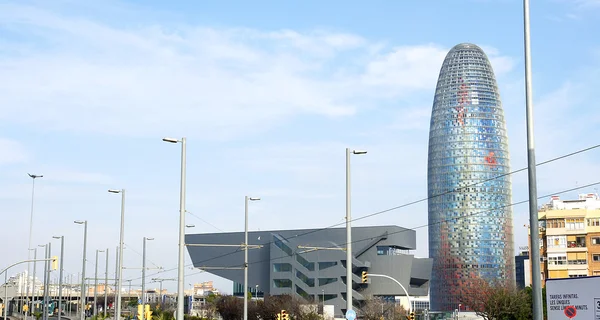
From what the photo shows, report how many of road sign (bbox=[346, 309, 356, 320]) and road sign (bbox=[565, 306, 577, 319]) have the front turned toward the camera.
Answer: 2

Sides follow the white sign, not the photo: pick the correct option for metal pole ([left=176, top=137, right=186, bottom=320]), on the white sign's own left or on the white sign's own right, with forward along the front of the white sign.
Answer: on the white sign's own right

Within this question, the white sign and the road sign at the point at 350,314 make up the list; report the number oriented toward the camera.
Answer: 2

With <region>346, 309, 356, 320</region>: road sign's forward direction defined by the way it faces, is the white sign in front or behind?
in front

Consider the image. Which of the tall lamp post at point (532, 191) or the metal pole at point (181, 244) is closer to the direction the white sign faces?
the tall lamp post

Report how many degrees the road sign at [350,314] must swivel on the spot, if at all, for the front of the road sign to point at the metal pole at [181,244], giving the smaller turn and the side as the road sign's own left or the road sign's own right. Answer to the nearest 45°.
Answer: approximately 90° to the road sign's own right

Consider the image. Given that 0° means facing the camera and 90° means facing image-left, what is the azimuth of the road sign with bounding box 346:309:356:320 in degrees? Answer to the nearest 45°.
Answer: approximately 0°

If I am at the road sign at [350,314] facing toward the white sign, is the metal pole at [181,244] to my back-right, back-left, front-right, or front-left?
back-right
